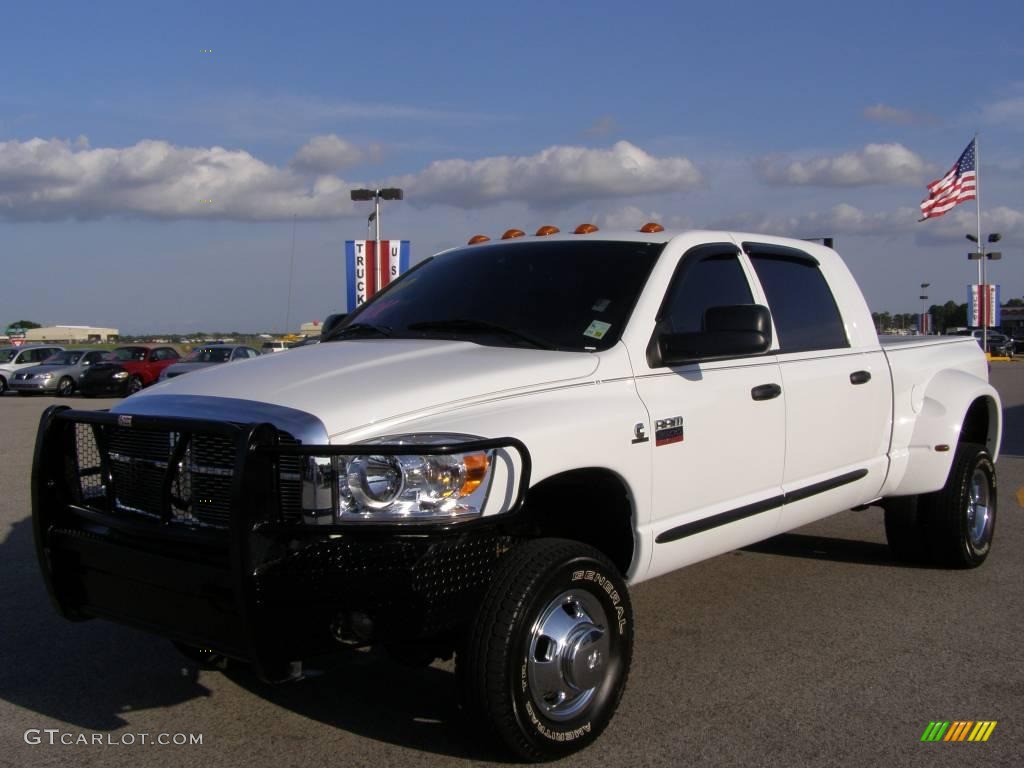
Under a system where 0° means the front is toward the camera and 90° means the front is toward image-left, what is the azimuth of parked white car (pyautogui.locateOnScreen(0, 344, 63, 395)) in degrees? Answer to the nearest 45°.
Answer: approximately 45°

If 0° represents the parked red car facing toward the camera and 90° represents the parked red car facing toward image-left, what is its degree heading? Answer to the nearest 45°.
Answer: approximately 45°

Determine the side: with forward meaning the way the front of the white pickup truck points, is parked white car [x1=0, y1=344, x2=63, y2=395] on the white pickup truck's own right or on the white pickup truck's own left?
on the white pickup truck's own right

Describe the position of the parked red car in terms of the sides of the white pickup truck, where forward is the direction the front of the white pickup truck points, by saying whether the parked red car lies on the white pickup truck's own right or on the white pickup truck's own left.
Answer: on the white pickup truck's own right

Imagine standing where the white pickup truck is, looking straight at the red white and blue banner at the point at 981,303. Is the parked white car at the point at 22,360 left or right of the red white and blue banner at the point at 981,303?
left
